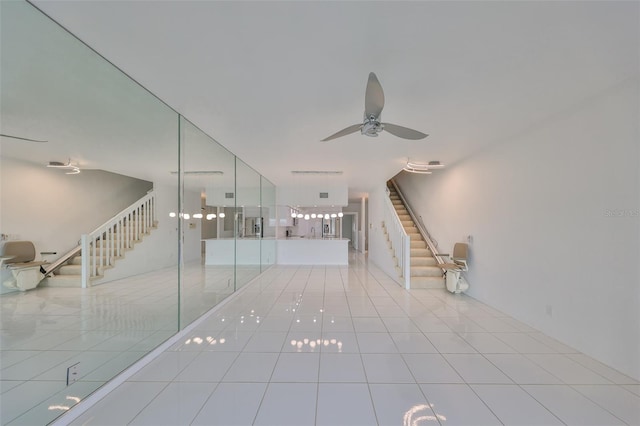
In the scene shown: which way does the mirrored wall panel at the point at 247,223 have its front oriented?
to the viewer's right

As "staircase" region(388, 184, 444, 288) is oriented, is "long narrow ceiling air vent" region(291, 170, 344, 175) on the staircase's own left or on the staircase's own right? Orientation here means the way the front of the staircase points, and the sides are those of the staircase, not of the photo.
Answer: on the staircase's own right

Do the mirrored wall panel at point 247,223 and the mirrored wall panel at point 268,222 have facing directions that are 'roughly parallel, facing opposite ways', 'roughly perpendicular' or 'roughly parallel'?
roughly parallel

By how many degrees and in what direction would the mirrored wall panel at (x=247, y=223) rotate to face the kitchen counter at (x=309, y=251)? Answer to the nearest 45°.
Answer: approximately 45° to its left

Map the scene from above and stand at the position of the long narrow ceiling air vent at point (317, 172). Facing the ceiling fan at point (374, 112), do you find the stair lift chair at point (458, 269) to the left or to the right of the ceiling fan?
left

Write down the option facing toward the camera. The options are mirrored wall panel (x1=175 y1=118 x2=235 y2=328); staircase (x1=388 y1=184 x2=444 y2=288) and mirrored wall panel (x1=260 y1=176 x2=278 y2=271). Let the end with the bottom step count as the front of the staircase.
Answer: the staircase

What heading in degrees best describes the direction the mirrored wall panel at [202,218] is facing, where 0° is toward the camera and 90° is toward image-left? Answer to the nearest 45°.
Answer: approximately 270°

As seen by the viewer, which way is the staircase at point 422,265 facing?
toward the camera

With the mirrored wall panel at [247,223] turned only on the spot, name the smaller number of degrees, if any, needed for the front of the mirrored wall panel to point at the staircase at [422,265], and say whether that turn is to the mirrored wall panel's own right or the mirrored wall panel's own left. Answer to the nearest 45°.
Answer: approximately 45° to the mirrored wall panel's own right
